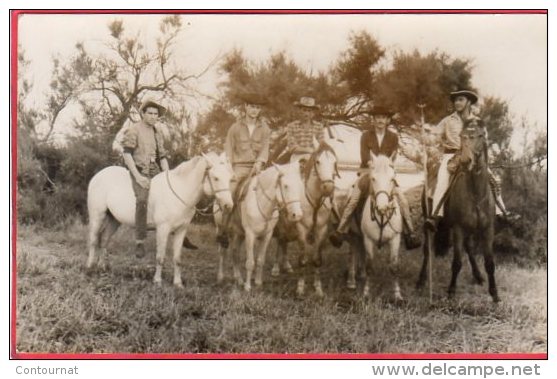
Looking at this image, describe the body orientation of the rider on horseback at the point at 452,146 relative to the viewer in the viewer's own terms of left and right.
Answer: facing the viewer

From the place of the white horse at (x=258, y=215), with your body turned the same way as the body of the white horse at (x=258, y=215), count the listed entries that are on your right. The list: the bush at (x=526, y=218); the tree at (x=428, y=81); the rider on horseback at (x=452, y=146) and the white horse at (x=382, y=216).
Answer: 0

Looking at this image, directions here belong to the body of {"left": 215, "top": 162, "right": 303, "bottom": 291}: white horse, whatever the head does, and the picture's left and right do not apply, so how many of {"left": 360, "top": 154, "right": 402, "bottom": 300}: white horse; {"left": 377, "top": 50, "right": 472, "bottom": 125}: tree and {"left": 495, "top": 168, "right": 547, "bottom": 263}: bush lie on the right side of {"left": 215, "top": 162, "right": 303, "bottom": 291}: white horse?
0

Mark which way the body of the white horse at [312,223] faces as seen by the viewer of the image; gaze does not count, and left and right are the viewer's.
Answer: facing the viewer and to the right of the viewer

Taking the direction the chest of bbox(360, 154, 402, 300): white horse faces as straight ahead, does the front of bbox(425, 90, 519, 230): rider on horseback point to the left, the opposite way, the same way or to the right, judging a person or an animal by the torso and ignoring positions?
the same way

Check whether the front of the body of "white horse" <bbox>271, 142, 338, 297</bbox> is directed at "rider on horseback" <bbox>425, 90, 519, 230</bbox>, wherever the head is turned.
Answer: no

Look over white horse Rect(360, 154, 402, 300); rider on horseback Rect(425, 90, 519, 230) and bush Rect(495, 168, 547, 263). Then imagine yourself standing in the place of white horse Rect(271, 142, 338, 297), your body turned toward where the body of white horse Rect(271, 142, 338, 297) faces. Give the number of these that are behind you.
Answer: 0

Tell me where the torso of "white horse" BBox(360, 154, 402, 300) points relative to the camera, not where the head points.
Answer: toward the camera

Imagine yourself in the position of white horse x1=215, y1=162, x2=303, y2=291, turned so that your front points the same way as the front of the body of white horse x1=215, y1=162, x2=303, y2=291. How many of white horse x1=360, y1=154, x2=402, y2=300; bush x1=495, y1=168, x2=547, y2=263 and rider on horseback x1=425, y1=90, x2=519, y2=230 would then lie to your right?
0

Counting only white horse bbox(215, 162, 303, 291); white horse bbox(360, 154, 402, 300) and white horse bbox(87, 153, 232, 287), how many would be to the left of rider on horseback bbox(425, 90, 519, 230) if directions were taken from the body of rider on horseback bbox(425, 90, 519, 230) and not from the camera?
0
